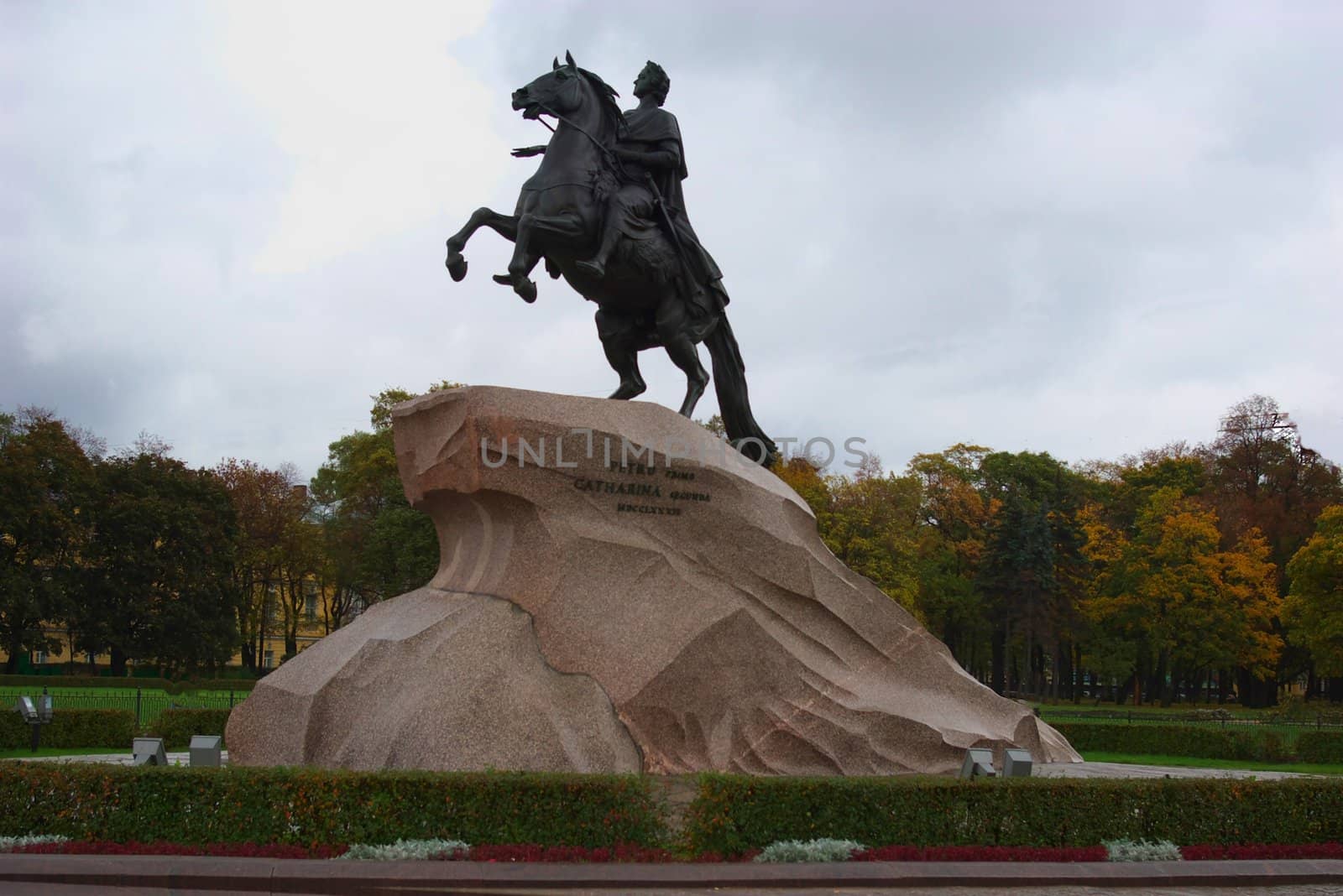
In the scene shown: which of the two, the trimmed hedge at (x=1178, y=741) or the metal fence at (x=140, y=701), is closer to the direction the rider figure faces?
the metal fence

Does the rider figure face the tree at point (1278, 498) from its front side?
no

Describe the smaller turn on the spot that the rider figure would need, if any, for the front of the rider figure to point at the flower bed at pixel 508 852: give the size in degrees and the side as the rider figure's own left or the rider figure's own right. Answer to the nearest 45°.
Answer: approximately 90° to the rider figure's own left

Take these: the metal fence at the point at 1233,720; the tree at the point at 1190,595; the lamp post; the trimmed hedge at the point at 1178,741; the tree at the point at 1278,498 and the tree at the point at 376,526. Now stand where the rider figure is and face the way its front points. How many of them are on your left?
0

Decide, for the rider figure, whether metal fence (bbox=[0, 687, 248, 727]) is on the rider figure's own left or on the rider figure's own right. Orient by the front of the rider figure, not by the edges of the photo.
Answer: on the rider figure's own right

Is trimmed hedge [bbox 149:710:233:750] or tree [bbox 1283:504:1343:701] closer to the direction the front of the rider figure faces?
the trimmed hedge

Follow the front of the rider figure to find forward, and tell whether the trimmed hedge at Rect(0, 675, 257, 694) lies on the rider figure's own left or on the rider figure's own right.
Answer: on the rider figure's own right

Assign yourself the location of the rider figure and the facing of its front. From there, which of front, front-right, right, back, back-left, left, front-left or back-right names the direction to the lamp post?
front-right

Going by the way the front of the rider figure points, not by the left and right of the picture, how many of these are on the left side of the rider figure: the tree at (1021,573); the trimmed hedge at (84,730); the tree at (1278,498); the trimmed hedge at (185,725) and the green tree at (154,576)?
0

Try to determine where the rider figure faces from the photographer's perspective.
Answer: facing to the left of the viewer

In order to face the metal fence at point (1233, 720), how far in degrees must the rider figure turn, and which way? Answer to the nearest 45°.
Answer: approximately 135° to its right

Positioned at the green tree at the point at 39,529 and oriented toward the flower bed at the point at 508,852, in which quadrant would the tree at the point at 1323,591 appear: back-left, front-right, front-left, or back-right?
front-left

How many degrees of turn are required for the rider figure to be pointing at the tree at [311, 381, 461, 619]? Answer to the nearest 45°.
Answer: approximately 90° to its right

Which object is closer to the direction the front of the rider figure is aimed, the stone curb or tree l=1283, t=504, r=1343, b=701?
the stone curb

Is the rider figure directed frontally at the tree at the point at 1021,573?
no
